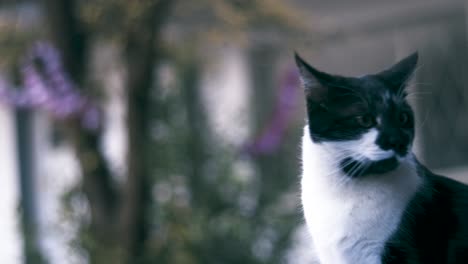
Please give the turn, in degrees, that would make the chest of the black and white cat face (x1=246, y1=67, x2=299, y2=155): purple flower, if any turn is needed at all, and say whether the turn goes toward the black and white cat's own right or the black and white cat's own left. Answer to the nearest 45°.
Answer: approximately 135° to the black and white cat's own right

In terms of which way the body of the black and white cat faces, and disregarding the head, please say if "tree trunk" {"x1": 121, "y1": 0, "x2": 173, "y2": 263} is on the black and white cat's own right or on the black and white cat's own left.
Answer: on the black and white cat's own right

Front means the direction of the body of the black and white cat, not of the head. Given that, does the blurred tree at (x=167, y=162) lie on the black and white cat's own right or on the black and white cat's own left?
on the black and white cat's own right

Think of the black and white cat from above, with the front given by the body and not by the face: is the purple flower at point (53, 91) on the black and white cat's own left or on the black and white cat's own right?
on the black and white cat's own right

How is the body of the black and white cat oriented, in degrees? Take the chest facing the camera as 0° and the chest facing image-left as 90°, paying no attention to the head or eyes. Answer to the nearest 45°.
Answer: approximately 45°
